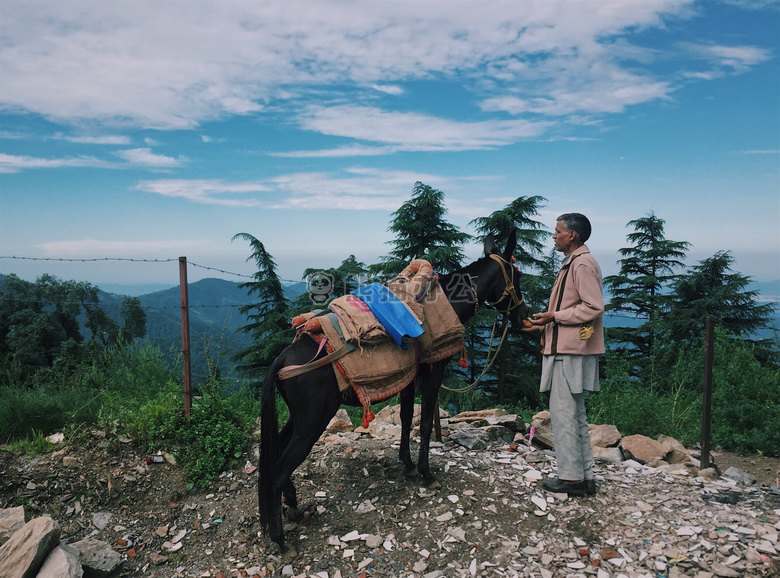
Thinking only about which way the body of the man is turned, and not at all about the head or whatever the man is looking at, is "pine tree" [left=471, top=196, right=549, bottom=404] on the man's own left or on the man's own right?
on the man's own right

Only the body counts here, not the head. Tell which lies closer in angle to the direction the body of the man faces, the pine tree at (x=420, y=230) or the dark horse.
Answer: the dark horse

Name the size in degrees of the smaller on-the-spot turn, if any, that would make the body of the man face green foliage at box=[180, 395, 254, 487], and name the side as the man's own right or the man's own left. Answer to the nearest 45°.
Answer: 0° — they already face it

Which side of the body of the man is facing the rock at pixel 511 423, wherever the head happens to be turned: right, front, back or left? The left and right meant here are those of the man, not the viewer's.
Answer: right

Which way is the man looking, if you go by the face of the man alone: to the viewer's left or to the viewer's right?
to the viewer's left

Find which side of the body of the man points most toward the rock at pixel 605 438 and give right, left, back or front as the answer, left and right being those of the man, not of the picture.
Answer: right

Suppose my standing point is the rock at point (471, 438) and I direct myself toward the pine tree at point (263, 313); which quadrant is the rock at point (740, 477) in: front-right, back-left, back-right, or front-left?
back-right

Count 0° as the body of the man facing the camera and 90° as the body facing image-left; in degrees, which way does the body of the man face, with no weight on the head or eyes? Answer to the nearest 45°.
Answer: approximately 90°

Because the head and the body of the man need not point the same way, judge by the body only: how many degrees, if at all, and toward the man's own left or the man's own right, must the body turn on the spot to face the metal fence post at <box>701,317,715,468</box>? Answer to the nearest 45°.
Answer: approximately 135° to the man's own right

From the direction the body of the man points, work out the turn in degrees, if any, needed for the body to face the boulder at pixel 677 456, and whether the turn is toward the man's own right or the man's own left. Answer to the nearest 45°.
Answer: approximately 135° to the man's own right

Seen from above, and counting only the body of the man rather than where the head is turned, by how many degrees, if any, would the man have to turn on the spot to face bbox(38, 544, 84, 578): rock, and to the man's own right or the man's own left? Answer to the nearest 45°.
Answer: approximately 45° to the man's own left

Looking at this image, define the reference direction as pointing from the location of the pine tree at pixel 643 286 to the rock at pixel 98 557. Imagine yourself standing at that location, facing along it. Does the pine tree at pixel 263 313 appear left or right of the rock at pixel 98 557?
right

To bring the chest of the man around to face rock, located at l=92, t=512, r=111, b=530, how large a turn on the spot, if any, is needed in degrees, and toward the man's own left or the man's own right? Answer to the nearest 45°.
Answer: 0° — they already face it
